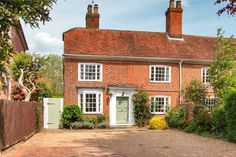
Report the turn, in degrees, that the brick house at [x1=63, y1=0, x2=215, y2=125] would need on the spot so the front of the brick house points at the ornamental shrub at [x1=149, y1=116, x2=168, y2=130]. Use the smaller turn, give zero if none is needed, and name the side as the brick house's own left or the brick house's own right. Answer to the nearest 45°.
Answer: approximately 45° to the brick house's own left

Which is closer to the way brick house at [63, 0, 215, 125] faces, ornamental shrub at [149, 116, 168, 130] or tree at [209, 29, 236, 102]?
the ornamental shrub

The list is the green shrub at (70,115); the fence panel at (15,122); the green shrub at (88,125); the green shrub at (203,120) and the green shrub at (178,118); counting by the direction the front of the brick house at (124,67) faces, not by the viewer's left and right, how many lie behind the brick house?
0

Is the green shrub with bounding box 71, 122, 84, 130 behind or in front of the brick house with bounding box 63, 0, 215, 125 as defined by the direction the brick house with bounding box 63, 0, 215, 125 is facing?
in front

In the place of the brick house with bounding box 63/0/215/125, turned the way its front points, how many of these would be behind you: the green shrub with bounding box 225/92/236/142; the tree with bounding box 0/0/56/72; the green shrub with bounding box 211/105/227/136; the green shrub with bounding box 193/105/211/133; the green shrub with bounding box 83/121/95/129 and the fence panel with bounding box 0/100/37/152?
0

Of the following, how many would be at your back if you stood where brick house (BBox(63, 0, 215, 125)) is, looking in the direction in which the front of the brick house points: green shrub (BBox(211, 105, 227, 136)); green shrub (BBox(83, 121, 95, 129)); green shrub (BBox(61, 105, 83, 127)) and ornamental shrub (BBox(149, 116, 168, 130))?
0

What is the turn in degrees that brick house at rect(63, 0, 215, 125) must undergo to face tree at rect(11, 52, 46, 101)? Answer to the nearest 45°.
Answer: approximately 45° to its right

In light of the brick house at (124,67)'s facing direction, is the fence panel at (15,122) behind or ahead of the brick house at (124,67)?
ahead

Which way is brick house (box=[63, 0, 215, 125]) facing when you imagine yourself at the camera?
facing the viewer

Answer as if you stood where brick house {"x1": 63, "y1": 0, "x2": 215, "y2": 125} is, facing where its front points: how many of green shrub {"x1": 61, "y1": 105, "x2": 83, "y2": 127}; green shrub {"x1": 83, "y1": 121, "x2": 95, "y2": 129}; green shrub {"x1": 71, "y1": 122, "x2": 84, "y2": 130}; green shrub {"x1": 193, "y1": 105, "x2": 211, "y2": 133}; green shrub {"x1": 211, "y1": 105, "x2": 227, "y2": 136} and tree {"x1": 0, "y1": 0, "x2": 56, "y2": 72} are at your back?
0

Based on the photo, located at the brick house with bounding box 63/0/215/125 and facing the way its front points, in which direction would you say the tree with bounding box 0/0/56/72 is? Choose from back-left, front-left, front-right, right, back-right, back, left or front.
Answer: front

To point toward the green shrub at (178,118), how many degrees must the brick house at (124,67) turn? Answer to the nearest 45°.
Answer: approximately 45° to its left

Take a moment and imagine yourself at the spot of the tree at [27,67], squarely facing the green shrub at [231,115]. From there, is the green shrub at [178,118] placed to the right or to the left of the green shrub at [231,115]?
left
